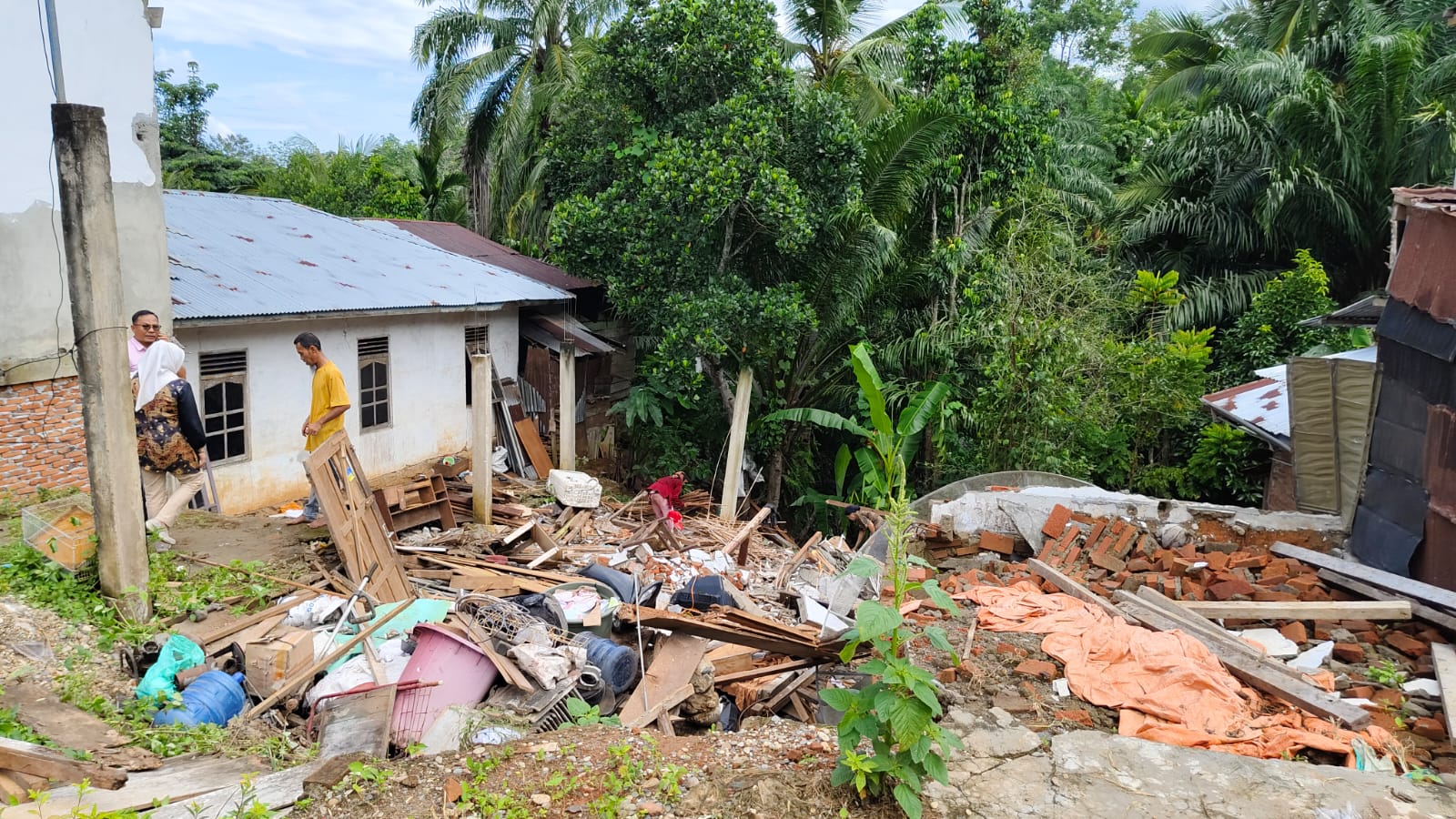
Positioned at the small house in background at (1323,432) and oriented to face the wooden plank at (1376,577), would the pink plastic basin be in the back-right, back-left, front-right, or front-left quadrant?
front-right

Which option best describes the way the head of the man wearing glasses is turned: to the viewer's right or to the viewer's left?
to the viewer's right

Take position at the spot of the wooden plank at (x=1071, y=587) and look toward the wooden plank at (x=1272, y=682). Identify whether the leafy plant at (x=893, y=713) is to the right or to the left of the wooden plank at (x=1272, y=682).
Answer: right

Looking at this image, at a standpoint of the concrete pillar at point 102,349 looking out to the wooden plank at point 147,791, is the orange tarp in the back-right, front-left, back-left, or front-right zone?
front-left

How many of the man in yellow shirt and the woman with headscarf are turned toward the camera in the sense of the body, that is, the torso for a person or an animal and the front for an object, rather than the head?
0

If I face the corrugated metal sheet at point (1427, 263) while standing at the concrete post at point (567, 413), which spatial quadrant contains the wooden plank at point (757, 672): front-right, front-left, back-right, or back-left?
front-right
